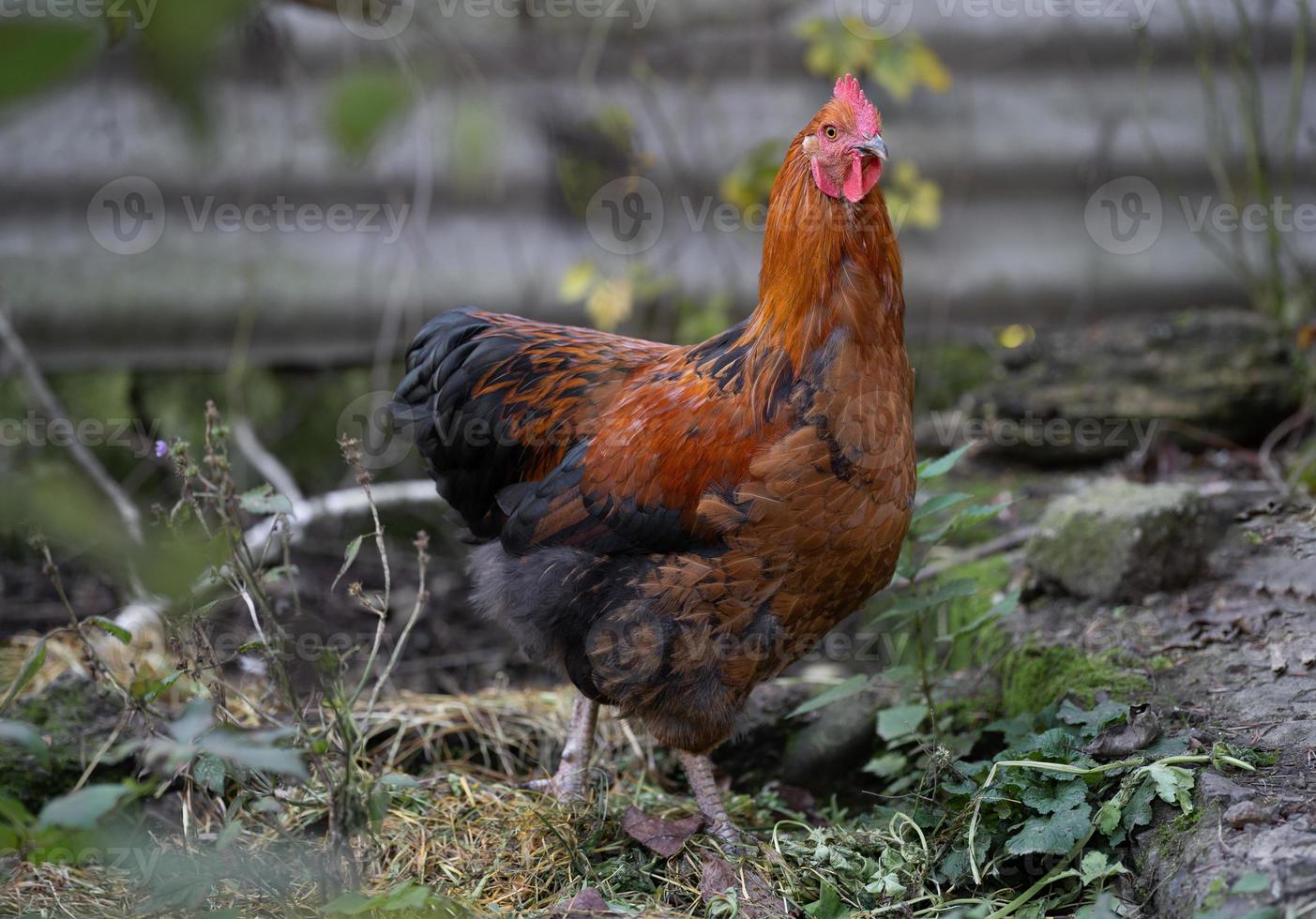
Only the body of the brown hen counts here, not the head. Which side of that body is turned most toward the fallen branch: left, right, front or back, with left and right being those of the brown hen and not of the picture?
back

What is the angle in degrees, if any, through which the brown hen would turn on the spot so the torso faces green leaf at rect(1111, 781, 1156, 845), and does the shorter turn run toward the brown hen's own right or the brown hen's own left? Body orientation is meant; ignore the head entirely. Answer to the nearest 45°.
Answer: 0° — it already faces it

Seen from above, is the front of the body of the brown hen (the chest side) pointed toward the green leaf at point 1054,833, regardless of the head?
yes

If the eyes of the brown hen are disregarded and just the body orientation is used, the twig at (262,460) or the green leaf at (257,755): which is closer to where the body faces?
the green leaf

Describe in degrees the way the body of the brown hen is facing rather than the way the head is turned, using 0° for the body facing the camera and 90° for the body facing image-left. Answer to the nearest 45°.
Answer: approximately 315°

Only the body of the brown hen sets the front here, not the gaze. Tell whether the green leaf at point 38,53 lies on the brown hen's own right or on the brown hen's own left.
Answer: on the brown hen's own right
